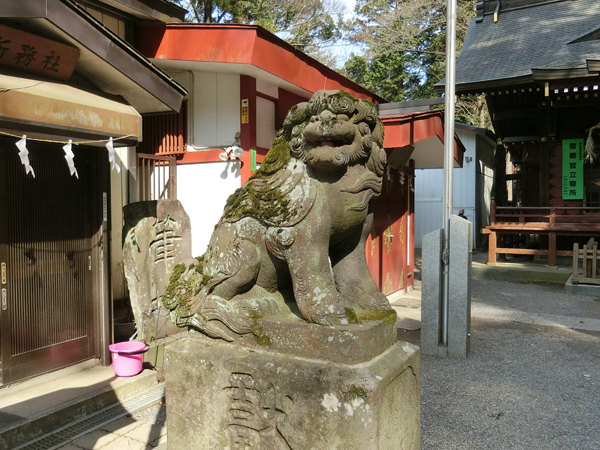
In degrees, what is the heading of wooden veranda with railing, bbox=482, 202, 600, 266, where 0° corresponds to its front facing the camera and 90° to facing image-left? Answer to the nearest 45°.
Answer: approximately 0°

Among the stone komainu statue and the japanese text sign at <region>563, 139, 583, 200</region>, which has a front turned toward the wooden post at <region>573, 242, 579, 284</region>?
the japanese text sign

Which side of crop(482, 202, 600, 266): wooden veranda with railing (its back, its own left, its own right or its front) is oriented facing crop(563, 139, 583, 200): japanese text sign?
back

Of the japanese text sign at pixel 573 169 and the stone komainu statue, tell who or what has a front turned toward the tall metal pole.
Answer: the japanese text sign

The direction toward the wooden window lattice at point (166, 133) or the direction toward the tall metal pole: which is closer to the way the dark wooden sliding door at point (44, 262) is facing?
the tall metal pole

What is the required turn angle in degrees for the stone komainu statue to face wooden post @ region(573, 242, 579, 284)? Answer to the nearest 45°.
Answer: approximately 90° to its left

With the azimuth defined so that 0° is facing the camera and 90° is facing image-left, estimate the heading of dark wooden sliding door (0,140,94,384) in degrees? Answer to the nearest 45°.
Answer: approximately 315°

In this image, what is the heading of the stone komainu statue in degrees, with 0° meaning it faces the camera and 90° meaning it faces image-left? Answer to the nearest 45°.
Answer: approximately 315°

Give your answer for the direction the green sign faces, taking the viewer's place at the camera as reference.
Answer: facing the viewer

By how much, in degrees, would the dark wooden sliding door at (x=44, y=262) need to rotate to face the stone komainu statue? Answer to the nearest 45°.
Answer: approximately 45° to its right

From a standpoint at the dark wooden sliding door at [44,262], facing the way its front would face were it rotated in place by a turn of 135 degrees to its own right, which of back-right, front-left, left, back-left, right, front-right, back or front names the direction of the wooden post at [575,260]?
back

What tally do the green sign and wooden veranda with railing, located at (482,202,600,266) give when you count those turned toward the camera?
2

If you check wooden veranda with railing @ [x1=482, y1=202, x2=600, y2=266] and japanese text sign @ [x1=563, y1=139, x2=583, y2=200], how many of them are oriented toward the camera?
2

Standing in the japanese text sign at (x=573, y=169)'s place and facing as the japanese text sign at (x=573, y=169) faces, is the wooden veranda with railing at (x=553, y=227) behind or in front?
in front
